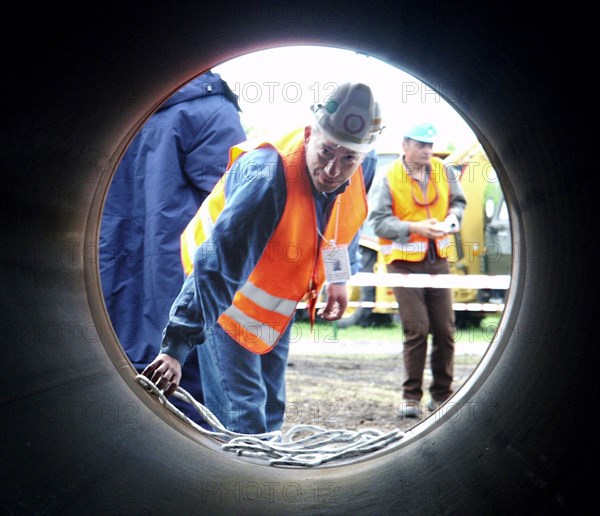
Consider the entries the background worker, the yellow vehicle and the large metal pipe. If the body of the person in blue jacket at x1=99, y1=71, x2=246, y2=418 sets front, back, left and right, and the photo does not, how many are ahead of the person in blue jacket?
2

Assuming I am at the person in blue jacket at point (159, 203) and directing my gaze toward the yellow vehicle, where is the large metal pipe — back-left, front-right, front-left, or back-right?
back-right

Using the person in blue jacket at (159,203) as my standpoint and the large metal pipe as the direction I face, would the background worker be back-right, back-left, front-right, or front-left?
back-left

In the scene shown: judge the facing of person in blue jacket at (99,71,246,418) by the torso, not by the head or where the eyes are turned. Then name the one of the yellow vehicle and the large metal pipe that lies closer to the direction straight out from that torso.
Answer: the yellow vehicle

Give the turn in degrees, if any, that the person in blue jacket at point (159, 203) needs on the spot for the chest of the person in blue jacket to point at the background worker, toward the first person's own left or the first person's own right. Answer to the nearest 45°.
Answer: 0° — they already face them

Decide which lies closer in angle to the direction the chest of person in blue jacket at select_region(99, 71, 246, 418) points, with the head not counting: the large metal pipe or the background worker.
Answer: the background worker

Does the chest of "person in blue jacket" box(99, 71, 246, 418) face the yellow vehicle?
yes

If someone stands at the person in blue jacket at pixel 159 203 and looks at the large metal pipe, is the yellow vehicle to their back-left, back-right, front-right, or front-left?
back-left

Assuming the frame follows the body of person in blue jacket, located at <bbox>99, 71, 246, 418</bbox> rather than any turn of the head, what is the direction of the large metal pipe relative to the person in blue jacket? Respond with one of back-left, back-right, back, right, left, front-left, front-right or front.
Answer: back-right

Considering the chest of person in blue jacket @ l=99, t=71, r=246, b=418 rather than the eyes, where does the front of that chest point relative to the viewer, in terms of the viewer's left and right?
facing away from the viewer and to the right of the viewer
